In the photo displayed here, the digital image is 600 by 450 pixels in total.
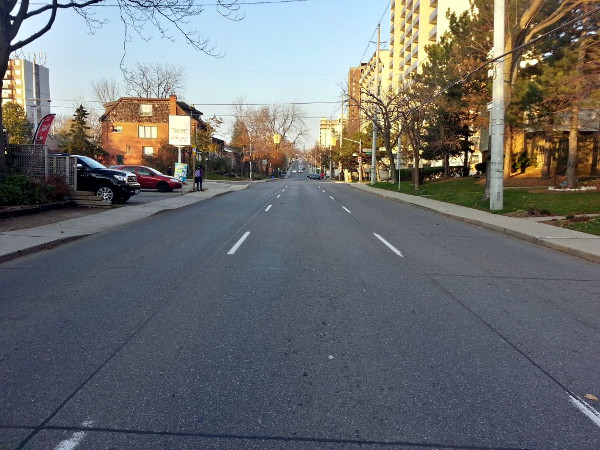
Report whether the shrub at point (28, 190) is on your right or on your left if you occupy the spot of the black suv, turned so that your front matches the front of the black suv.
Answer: on your right

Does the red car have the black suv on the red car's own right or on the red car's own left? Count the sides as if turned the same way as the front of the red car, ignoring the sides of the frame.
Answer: on the red car's own right

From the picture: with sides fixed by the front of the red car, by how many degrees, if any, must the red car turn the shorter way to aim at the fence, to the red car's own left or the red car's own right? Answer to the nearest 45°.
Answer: approximately 90° to the red car's own right

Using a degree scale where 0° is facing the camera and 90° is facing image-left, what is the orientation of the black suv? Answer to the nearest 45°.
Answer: approximately 315°

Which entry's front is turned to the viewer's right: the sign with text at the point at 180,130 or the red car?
the red car

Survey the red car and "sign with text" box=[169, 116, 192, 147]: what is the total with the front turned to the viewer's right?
1

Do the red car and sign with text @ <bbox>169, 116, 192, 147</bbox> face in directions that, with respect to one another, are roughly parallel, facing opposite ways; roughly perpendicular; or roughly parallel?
roughly perpendicular

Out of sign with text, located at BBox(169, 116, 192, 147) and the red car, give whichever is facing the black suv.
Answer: the sign with text

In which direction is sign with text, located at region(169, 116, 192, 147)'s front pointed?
toward the camera

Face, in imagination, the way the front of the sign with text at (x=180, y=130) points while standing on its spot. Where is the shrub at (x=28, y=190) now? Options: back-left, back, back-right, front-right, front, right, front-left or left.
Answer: front

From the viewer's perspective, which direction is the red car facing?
to the viewer's right

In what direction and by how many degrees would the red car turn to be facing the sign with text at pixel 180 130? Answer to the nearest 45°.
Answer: approximately 90° to its left

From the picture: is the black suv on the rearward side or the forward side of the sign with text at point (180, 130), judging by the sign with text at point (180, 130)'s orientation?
on the forward side
